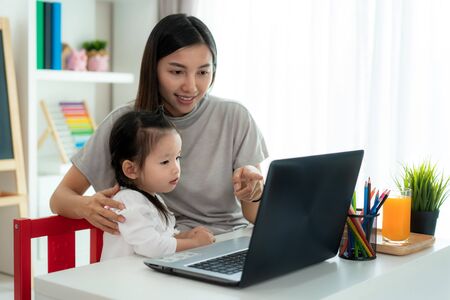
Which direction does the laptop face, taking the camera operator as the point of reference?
facing away from the viewer and to the left of the viewer

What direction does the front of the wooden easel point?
toward the camera

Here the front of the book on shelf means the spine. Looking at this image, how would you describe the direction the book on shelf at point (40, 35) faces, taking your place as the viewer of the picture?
facing the viewer

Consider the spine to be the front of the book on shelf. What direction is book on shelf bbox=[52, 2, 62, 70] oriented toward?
toward the camera

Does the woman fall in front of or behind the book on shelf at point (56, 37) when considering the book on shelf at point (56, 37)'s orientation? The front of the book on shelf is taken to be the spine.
in front

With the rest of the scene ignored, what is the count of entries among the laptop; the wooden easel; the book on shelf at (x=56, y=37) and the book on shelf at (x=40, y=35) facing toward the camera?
3

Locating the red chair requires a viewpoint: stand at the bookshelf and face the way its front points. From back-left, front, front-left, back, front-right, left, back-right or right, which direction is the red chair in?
front
